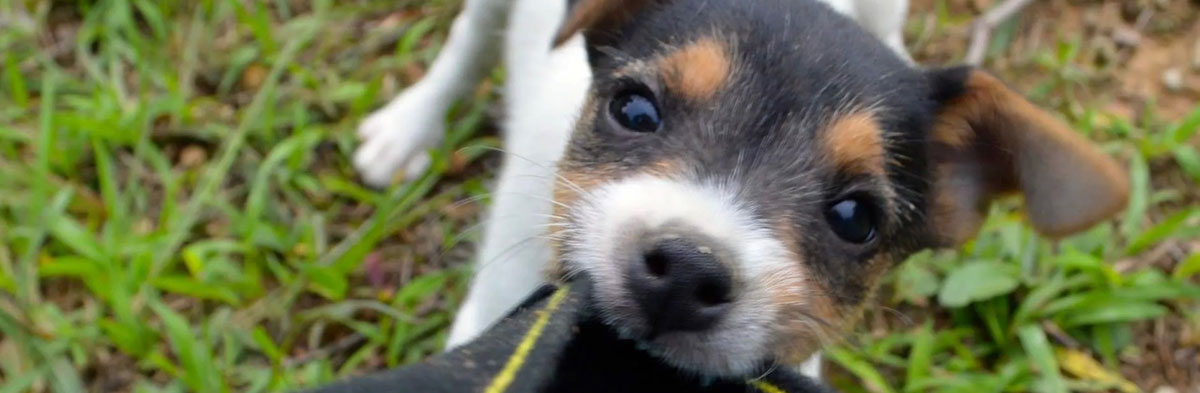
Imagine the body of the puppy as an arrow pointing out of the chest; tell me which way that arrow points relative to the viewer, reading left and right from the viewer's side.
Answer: facing the viewer
